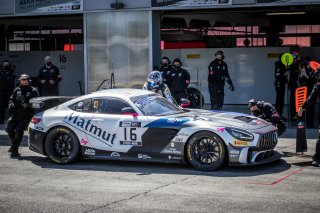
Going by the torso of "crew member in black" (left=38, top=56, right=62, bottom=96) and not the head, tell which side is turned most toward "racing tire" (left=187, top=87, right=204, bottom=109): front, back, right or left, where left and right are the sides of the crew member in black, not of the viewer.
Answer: left

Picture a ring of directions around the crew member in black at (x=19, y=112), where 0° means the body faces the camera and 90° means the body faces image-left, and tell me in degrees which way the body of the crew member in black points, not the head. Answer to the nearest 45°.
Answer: approximately 315°

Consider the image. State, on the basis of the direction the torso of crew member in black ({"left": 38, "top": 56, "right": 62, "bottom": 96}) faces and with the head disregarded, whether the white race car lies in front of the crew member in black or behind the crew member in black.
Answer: in front

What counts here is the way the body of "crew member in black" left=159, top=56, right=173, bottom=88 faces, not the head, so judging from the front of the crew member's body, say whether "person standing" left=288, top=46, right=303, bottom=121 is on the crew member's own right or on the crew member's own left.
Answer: on the crew member's own left

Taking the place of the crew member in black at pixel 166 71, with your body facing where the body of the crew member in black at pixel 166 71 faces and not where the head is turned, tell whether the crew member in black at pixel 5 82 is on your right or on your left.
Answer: on your right

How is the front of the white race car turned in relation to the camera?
facing to the right of the viewer

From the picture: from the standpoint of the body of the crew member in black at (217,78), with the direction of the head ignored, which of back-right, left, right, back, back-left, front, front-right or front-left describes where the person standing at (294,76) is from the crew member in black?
left

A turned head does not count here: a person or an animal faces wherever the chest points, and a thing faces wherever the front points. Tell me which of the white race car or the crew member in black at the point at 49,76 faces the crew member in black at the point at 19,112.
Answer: the crew member in black at the point at 49,76

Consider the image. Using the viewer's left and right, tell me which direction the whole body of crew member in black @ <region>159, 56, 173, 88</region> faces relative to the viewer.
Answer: facing the viewer

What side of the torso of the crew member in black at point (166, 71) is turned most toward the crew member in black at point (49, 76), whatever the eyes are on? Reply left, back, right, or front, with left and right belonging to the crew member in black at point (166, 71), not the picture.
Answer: right

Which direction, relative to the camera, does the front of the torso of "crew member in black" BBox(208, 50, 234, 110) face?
toward the camera

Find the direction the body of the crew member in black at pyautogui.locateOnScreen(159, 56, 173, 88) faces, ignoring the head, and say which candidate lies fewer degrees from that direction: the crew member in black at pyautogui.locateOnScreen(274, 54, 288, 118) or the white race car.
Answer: the white race car
